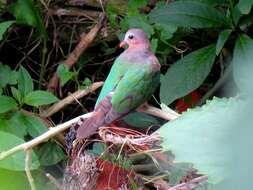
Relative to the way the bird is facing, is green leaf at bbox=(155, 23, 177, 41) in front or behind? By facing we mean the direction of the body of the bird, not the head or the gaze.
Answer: in front

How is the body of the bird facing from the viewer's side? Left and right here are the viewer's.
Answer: facing away from the viewer and to the right of the viewer

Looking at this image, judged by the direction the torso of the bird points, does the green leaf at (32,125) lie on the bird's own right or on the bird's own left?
on the bird's own left

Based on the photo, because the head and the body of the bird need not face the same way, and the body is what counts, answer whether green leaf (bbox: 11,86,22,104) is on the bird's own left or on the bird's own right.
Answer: on the bird's own left

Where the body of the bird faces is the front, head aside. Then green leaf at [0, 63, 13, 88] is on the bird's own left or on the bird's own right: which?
on the bird's own left

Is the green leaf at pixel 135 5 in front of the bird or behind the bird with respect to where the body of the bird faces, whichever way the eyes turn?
in front

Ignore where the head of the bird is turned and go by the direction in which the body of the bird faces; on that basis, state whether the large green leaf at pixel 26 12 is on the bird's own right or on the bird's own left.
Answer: on the bird's own left

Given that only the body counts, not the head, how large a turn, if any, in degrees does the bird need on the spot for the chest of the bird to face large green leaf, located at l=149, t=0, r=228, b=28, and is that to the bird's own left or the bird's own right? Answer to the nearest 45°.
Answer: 0° — it already faces it
